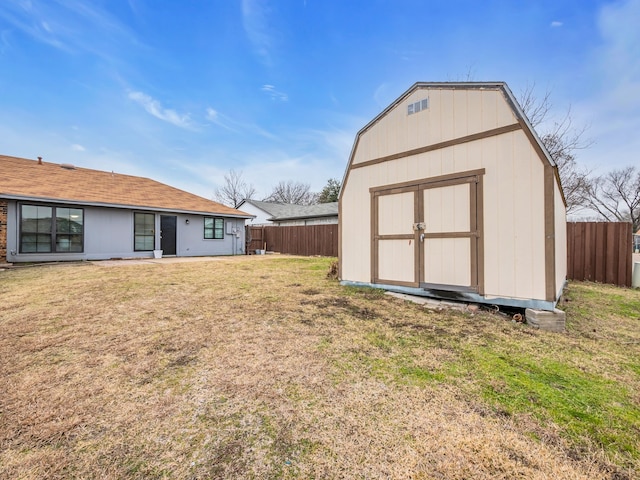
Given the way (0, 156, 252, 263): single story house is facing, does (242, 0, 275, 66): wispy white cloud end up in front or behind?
behind
